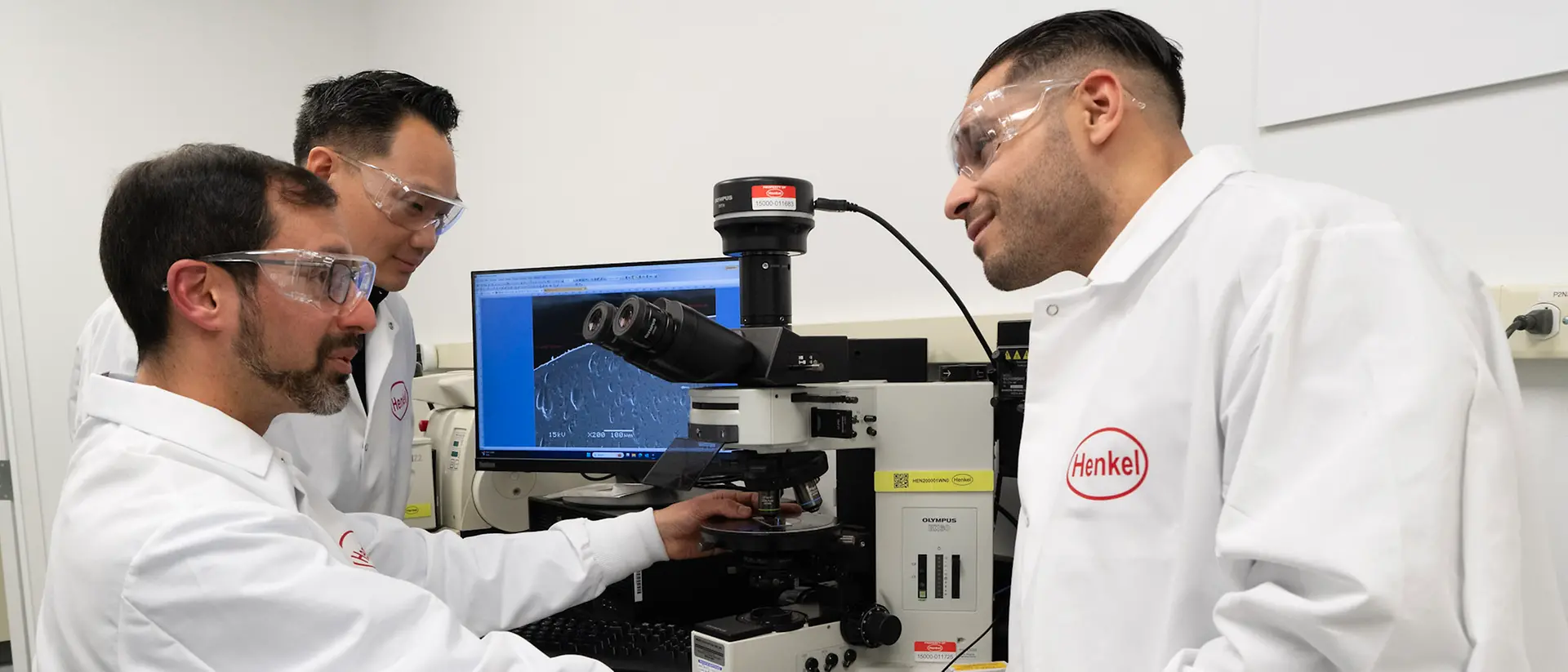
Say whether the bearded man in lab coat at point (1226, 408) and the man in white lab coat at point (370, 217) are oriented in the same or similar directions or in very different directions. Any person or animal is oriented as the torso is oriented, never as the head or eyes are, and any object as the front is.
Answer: very different directions

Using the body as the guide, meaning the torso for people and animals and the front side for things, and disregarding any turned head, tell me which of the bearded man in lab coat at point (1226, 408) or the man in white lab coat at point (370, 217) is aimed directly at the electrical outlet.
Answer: the man in white lab coat

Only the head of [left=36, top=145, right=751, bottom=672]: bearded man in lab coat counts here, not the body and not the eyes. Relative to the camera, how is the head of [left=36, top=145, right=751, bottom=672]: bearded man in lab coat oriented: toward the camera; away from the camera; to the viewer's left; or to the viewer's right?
to the viewer's right

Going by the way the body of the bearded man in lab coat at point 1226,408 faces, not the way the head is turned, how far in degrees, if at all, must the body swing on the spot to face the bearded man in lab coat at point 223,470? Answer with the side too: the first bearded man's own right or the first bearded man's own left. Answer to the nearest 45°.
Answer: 0° — they already face them

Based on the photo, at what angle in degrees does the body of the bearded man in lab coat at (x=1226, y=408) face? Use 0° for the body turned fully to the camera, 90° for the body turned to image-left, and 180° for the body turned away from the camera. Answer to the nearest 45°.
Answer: approximately 90°

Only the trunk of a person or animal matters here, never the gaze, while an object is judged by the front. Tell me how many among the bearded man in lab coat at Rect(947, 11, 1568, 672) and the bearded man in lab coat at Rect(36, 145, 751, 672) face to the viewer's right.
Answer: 1

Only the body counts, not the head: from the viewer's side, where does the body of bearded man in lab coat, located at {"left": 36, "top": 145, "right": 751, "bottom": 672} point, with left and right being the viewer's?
facing to the right of the viewer

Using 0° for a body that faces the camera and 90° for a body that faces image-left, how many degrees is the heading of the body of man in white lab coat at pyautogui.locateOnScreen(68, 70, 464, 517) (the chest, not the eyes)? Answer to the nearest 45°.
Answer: approximately 315°

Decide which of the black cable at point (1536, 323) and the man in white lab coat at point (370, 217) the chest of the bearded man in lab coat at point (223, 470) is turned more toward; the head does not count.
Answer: the black cable

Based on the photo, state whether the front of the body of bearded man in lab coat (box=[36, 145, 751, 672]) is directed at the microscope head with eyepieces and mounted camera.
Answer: yes

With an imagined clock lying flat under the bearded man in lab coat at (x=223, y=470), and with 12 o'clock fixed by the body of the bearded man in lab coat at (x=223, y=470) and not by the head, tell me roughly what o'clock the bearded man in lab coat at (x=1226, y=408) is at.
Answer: the bearded man in lab coat at (x=1226, y=408) is roughly at 1 o'clock from the bearded man in lab coat at (x=223, y=470).
